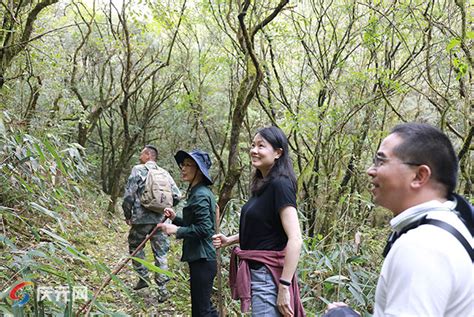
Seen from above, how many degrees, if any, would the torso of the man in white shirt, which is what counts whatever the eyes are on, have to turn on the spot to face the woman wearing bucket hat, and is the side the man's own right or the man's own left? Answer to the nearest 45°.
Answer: approximately 45° to the man's own right

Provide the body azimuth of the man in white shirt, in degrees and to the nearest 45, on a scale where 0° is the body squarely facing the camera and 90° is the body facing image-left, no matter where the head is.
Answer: approximately 90°

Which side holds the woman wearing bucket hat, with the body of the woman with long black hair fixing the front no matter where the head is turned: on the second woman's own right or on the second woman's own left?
on the second woman's own right

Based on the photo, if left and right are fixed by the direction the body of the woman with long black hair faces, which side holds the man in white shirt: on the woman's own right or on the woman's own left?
on the woman's own left

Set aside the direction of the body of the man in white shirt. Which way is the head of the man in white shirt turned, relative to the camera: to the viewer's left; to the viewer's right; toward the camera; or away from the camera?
to the viewer's left

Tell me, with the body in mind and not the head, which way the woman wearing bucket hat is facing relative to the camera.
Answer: to the viewer's left

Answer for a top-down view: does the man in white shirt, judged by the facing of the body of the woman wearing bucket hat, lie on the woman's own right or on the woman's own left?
on the woman's own left

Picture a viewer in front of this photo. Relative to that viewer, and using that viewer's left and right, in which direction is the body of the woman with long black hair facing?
facing the viewer and to the left of the viewer

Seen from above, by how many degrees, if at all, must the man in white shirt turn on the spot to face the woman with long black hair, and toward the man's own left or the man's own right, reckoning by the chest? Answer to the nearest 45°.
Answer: approximately 45° to the man's own right
